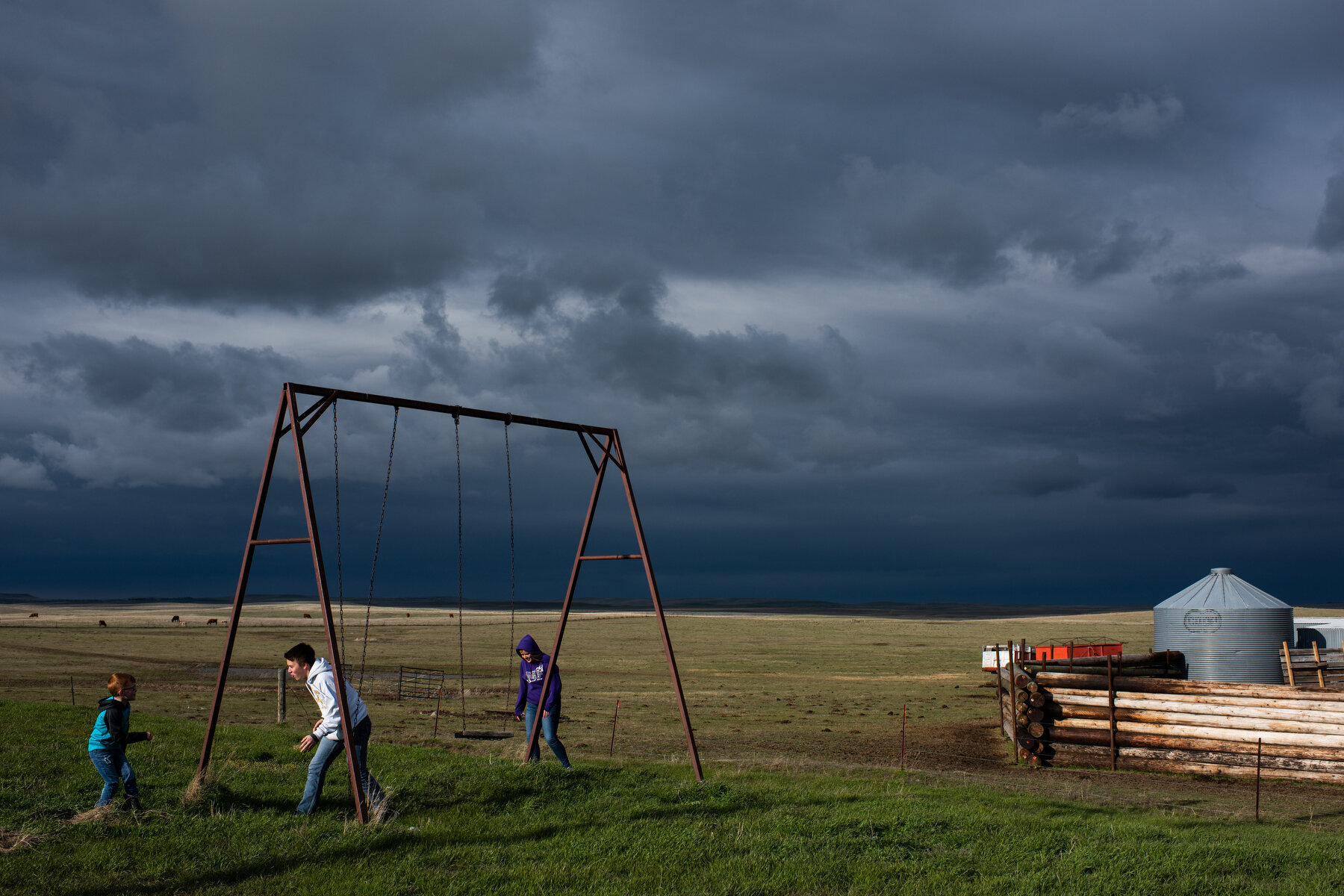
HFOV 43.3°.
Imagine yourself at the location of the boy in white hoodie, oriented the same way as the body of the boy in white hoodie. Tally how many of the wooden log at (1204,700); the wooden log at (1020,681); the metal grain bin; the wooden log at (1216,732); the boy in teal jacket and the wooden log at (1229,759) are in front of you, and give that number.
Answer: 1

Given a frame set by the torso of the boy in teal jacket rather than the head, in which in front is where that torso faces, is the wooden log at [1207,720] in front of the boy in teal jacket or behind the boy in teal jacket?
in front

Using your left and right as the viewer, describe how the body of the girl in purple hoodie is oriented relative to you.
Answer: facing the viewer and to the left of the viewer

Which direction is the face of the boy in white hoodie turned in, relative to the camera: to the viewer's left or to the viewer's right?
to the viewer's left

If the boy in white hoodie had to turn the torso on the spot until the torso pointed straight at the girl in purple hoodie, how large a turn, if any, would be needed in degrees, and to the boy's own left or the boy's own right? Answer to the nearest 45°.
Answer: approximately 135° to the boy's own right

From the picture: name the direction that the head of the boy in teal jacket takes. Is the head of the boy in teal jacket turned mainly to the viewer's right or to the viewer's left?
to the viewer's right

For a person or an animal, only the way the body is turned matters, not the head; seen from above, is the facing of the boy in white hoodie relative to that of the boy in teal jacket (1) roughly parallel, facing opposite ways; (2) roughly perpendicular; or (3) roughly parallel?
roughly parallel, facing opposite ways

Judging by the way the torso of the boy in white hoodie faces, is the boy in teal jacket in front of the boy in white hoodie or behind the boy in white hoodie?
in front

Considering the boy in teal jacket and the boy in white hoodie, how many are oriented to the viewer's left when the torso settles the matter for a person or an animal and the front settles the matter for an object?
1

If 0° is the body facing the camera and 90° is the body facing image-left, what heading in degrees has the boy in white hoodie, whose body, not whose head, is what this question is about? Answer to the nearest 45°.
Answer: approximately 90°

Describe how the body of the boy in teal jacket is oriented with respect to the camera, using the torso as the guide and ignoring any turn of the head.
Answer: to the viewer's right
